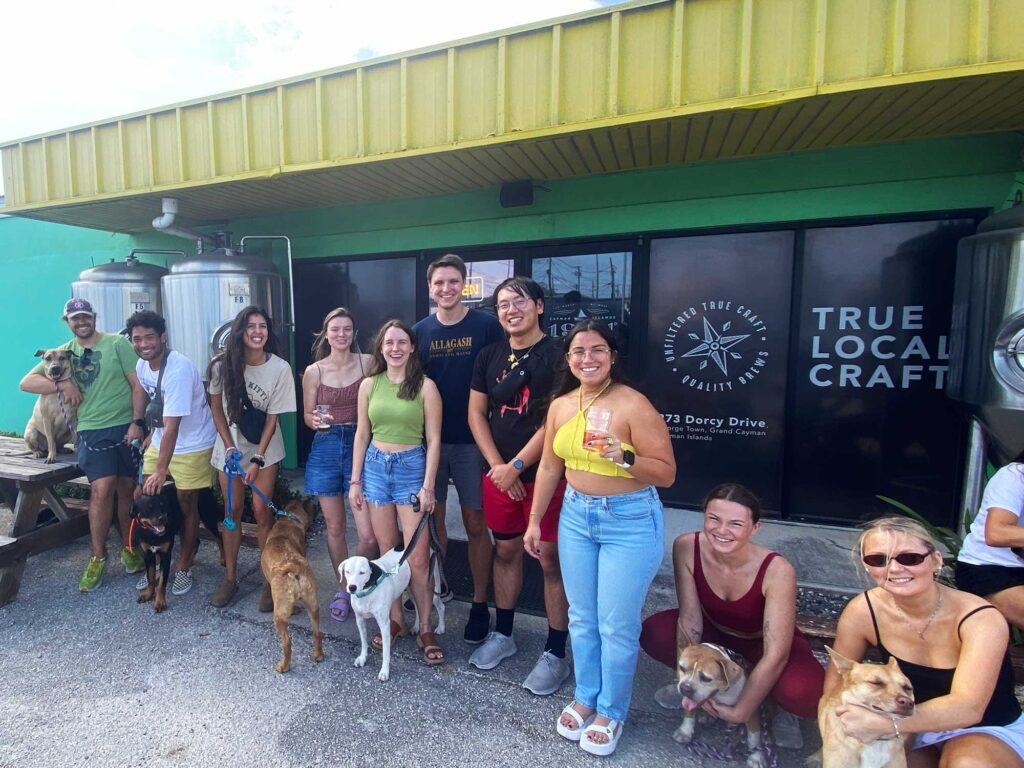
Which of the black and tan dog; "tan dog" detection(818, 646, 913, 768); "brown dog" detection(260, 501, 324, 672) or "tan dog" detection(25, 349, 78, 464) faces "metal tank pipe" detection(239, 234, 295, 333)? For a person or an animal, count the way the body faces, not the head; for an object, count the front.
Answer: the brown dog

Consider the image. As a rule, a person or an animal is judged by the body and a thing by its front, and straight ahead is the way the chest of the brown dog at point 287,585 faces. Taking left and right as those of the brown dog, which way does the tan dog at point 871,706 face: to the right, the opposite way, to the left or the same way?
the opposite way

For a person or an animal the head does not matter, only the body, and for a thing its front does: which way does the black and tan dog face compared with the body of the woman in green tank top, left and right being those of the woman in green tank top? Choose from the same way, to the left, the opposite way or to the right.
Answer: the same way

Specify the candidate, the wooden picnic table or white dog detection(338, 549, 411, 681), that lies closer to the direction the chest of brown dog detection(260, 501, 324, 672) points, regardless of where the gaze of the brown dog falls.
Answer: the wooden picnic table

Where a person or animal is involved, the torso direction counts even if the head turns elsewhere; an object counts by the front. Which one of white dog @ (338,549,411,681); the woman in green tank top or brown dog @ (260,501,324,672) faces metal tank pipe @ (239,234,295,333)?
the brown dog

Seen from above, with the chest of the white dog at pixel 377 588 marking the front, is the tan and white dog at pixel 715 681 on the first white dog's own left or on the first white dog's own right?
on the first white dog's own left

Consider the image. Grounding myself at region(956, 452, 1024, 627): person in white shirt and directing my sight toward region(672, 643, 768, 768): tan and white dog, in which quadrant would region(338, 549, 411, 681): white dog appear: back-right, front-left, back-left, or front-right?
front-right

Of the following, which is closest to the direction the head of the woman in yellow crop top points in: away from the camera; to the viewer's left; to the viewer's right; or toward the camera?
toward the camera

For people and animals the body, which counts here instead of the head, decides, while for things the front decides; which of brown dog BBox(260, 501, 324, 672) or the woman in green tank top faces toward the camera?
the woman in green tank top

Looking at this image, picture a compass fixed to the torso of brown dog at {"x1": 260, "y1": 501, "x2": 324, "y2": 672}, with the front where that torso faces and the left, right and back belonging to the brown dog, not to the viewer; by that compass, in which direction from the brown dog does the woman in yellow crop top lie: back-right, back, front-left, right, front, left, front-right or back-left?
back-right

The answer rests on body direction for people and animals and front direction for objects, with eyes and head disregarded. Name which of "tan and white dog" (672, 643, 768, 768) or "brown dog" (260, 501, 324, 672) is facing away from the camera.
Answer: the brown dog

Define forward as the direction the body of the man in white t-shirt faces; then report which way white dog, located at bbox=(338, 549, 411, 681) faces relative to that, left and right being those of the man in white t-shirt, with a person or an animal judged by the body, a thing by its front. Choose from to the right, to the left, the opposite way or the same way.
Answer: the same way

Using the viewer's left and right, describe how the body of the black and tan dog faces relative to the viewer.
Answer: facing the viewer

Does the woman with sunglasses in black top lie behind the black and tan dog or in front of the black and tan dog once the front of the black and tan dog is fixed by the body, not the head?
in front

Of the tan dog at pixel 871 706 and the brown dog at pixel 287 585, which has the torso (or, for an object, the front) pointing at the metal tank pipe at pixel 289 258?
the brown dog

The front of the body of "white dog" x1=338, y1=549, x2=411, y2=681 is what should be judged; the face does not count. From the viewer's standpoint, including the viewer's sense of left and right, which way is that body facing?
facing the viewer and to the left of the viewer

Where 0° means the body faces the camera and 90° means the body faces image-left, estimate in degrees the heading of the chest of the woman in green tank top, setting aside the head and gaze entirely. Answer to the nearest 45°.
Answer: approximately 0°

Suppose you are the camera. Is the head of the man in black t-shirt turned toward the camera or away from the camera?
toward the camera

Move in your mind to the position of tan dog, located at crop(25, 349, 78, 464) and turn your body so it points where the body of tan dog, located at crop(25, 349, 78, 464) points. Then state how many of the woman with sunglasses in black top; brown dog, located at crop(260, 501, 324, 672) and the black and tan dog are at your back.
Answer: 0

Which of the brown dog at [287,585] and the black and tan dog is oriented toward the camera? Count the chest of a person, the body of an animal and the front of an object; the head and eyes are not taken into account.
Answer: the black and tan dog

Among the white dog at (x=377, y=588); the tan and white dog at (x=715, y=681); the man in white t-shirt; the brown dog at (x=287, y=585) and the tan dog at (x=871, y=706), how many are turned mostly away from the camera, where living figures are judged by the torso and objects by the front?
1
